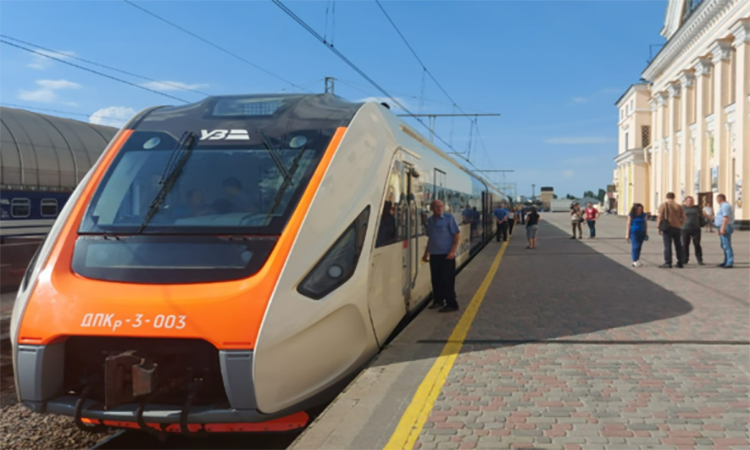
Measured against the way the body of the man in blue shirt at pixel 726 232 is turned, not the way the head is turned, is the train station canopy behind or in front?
in front

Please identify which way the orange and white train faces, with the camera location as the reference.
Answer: facing the viewer and to the left of the viewer
